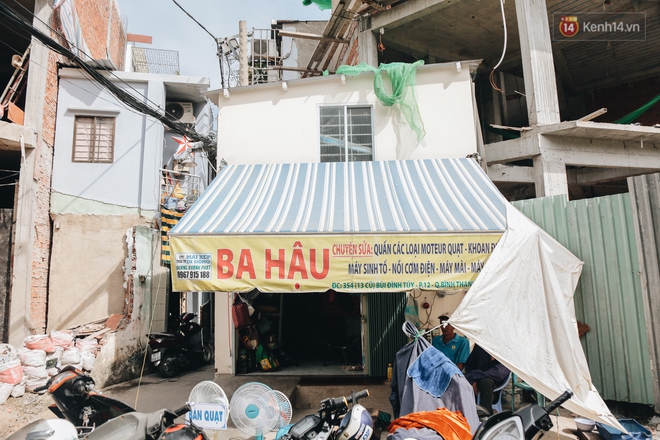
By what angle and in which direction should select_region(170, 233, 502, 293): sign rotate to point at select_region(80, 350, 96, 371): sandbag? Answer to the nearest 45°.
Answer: approximately 135° to its right

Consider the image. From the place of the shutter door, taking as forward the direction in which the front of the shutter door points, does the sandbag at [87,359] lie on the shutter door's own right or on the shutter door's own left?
on the shutter door's own right

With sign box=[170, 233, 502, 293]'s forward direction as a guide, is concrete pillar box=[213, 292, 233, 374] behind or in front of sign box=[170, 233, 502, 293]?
behind

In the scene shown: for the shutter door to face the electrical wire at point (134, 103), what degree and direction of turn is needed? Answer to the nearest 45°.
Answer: approximately 90° to its right

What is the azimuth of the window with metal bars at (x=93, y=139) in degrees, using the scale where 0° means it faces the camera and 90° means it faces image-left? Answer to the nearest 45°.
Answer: approximately 0°

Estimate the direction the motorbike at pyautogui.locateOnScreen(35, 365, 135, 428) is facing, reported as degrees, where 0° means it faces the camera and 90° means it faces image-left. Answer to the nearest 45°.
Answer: approximately 135°

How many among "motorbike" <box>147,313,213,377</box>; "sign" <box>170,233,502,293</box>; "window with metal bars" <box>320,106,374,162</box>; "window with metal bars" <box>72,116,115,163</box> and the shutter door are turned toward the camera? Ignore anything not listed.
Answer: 4

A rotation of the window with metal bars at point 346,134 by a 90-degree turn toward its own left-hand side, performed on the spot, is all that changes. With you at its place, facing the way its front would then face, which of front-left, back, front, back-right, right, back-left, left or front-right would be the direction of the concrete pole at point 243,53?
back-left

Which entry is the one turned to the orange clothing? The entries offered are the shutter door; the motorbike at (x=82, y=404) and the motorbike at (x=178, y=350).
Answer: the shutter door
